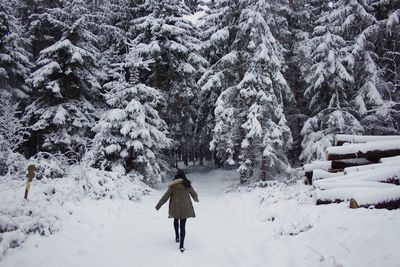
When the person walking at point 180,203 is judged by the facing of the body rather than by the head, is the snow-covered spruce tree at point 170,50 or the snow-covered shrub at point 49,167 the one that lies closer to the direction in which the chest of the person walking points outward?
the snow-covered spruce tree

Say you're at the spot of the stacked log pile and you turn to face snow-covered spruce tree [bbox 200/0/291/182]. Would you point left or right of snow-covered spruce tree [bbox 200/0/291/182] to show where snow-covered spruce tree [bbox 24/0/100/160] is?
left

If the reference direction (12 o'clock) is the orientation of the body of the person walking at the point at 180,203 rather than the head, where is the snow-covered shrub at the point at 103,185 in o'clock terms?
The snow-covered shrub is roughly at 11 o'clock from the person walking.

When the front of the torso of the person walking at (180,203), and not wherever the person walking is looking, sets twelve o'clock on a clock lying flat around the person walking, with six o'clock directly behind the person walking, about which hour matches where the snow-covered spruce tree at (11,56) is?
The snow-covered spruce tree is roughly at 11 o'clock from the person walking.

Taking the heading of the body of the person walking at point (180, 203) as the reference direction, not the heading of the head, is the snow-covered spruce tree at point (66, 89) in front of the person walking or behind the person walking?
in front

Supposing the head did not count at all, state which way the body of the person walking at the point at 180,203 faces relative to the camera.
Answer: away from the camera

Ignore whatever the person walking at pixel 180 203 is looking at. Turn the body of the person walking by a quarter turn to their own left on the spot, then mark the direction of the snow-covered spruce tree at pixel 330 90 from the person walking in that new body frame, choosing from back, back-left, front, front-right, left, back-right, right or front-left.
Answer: back-right

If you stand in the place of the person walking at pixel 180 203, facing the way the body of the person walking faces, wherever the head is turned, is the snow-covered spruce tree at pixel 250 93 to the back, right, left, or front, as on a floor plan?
front

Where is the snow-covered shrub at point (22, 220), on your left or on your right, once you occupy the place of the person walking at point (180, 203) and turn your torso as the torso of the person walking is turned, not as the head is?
on your left

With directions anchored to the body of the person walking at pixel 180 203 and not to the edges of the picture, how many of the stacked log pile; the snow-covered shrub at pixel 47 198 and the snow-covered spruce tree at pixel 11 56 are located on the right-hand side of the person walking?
1

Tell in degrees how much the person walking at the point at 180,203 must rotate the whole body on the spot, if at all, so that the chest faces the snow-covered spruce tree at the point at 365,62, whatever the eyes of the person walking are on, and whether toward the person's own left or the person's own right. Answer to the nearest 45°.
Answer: approximately 45° to the person's own right

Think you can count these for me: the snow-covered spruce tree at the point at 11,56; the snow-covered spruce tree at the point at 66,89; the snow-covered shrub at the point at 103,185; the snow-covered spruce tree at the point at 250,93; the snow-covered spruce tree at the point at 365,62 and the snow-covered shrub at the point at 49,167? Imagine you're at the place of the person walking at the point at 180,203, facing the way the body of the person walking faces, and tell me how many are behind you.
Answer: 0

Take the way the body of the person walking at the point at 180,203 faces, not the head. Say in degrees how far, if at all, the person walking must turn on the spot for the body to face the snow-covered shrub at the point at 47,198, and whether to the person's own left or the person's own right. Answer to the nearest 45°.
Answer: approximately 90° to the person's own left

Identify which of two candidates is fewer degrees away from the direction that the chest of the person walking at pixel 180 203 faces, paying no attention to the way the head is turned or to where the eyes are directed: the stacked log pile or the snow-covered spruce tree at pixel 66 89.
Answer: the snow-covered spruce tree

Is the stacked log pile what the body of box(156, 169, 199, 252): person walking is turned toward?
no
